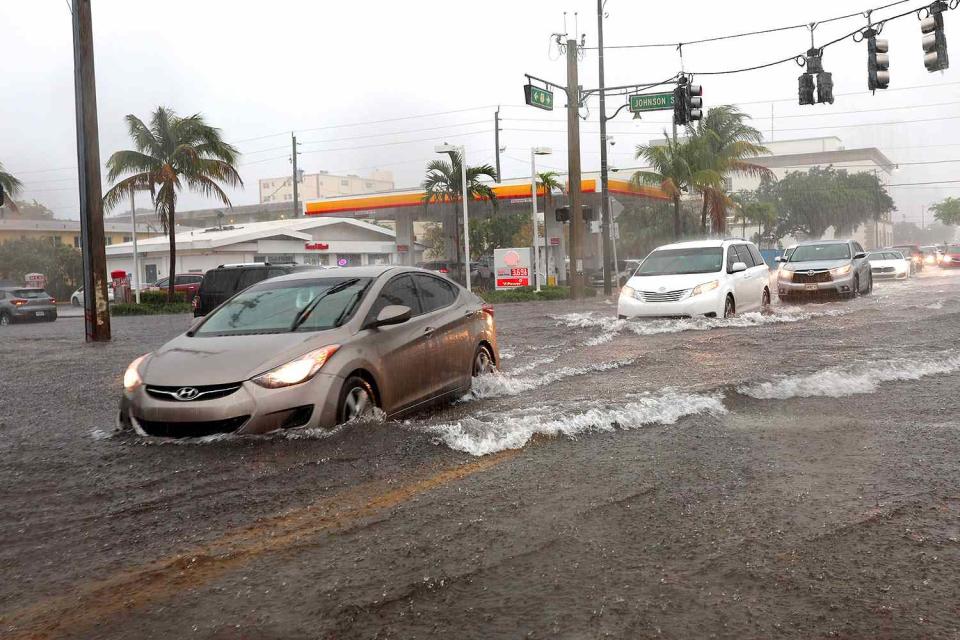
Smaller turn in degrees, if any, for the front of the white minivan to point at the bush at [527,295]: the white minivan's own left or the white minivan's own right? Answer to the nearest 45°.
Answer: approximately 135° to the white minivan's own right

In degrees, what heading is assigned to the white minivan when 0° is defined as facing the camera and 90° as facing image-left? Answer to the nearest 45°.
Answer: approximately 45°

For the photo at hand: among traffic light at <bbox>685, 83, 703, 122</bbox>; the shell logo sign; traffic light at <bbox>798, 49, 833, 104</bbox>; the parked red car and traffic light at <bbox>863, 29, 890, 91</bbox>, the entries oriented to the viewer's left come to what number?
1

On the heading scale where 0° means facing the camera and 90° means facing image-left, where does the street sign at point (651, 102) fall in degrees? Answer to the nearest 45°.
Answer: approximately 0°

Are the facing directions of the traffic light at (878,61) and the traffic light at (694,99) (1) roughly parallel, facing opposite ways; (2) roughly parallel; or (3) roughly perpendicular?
roughly parallel

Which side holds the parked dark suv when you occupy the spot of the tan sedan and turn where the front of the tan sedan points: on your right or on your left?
on your right

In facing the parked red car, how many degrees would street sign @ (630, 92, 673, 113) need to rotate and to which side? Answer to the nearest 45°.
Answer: approximately 135° to its right

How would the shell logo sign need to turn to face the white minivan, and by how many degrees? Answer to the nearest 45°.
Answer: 0° — it already faces it

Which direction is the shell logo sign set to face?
toward the camera
